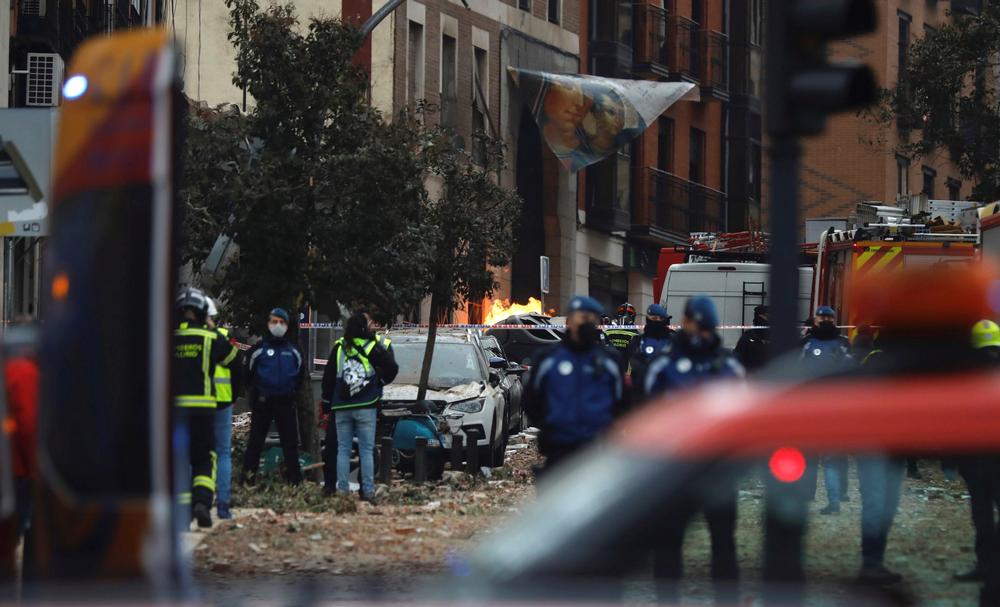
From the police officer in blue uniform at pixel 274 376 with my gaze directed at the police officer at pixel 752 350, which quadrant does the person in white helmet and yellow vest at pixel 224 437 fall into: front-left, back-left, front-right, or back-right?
back-right

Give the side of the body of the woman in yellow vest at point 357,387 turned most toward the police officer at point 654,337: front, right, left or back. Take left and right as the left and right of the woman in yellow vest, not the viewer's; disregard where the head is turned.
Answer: right

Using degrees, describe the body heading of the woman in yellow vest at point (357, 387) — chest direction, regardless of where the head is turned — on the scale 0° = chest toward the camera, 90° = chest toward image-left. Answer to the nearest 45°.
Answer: approximately 180°

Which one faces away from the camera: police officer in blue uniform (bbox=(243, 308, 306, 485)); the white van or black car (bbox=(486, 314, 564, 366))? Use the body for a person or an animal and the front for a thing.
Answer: the white van

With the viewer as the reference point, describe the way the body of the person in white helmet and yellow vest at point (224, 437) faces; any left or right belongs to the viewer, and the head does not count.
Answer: facing away from the viewer

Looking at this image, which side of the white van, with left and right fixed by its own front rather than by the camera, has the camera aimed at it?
back

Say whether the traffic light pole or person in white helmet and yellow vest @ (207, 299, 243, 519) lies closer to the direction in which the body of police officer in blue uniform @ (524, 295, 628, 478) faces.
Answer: the traffic light pole

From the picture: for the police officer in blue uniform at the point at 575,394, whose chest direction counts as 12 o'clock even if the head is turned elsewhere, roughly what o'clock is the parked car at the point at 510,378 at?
The parked car is roughly at 6 o'clock from the police officer in blue uniform.
